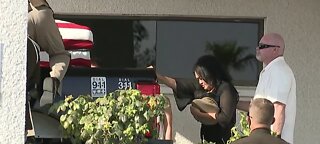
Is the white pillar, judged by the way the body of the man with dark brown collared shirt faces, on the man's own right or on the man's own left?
on the man's own left

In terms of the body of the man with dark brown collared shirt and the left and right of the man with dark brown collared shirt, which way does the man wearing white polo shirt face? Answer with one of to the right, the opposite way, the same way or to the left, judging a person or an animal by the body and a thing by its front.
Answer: to the left

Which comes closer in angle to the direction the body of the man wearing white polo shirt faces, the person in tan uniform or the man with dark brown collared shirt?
the person in tan uniform

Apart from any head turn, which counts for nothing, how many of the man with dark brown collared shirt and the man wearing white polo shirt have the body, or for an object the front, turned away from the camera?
1

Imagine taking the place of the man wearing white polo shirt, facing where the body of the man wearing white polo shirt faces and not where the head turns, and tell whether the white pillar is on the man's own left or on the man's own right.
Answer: on the man's own left

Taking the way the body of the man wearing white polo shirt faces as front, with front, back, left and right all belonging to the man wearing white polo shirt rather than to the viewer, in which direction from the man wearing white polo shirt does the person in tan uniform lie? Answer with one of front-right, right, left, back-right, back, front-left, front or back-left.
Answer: front-left

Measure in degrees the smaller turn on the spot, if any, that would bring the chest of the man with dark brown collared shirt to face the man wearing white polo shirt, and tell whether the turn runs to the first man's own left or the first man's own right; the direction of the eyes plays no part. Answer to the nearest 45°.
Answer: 0° — they already face them

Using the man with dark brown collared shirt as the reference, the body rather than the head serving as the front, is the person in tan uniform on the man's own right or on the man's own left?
on the man's own left

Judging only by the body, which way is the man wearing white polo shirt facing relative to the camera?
to the viewer's left

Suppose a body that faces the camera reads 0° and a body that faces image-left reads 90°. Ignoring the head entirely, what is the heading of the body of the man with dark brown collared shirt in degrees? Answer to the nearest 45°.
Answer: approximately 180°
